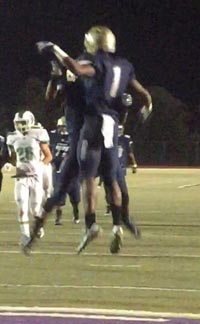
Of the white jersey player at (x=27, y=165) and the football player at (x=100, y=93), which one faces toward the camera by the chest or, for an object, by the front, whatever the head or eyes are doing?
the white jersey player

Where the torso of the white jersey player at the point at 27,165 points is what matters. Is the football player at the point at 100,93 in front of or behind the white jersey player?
in front

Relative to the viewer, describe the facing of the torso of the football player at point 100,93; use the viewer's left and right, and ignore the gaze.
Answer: facing away from the viewer and to the left of the viewer

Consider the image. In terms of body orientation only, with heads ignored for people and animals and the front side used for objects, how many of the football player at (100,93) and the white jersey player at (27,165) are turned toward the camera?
1

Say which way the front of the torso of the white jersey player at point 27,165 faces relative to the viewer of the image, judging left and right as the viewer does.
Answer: facing the viewer
